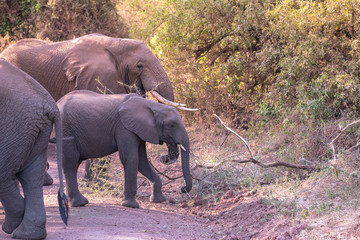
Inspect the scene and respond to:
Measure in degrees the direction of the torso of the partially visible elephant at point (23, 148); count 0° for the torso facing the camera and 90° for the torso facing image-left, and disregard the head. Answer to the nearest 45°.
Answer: approximately 90°

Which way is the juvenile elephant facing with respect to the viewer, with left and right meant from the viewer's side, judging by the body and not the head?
facing to the right of the viewer

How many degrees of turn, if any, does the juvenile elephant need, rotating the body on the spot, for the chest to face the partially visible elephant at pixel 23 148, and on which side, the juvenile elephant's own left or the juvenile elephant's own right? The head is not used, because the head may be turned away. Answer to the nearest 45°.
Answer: approximately 135° to the juvenile elephant's own right

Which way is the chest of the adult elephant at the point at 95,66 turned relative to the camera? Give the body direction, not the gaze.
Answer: to the viewer's right

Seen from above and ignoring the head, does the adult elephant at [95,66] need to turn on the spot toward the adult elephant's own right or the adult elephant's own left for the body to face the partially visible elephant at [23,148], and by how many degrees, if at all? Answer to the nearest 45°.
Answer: approximately 90° to the adult elephant's own right

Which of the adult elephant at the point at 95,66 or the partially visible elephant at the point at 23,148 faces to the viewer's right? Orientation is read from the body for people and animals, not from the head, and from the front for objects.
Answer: the adult elephant

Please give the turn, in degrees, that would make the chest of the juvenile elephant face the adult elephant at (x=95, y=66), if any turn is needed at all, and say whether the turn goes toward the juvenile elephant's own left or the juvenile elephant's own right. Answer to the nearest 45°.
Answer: approximately 90° to the juvenile elephant's own left

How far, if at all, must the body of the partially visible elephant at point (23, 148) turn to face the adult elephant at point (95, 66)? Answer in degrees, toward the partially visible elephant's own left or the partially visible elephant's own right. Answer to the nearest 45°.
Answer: approximately 90° to the partially visible elephant's own right

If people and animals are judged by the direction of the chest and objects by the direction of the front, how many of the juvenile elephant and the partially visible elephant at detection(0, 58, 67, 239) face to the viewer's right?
1

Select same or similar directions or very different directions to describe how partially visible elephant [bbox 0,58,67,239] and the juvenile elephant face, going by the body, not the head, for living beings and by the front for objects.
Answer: very different directions

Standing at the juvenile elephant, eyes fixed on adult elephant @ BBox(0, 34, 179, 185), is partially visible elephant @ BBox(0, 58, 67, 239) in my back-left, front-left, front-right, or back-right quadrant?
back-left

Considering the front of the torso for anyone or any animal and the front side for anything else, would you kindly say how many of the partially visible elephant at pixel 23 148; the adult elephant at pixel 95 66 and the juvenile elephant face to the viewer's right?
2
